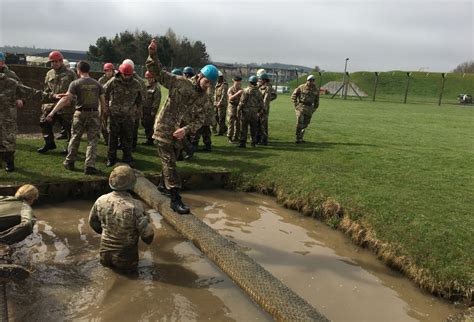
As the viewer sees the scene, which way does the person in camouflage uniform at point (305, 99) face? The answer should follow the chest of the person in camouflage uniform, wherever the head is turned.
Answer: toward the camera

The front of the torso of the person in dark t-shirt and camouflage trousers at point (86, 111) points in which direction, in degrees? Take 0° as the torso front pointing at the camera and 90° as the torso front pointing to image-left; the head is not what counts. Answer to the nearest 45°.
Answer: approximately 180°

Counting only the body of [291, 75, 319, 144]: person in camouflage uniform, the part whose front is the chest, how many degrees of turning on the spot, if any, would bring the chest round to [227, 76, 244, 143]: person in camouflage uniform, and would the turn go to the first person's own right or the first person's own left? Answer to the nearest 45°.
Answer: approximately 90° to the first person's own right

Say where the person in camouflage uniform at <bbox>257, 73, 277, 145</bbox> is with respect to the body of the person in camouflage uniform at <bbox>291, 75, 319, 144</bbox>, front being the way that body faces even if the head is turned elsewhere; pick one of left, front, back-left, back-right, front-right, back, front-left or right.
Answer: right

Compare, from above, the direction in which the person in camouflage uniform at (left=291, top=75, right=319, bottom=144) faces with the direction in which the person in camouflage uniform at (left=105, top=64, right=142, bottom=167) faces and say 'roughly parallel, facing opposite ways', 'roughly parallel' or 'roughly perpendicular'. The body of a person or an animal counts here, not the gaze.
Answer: roughly parallel

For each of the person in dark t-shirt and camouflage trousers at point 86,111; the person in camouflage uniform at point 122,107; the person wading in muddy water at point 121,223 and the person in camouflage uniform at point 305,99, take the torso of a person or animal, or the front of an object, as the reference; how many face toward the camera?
2

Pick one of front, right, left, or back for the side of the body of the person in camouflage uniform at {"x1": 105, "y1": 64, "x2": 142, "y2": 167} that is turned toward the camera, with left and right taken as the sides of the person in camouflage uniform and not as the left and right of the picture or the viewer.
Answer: front

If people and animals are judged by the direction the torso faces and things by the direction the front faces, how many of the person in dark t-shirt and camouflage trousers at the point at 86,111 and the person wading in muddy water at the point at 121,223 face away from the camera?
2

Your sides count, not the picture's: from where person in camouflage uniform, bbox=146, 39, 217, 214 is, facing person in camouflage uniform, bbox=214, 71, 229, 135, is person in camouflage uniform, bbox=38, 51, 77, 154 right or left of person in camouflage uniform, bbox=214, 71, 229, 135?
left

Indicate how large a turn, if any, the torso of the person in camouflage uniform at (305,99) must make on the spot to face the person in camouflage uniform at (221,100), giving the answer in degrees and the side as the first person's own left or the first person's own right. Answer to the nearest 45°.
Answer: approximately 90° to the first person's own right

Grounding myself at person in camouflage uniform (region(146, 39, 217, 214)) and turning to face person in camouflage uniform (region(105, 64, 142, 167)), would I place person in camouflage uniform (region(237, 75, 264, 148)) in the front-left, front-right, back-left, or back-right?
front-right

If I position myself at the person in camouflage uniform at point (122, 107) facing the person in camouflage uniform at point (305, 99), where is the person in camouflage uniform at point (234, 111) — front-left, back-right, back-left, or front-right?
front-left

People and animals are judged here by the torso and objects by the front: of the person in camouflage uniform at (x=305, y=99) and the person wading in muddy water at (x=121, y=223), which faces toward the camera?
the person in camouflage uniform

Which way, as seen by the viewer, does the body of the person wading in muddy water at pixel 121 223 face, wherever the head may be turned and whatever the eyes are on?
away from the camera
